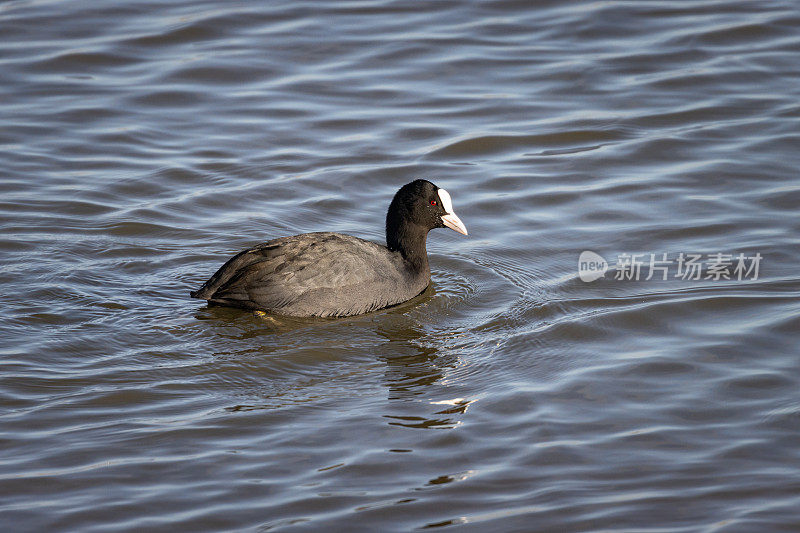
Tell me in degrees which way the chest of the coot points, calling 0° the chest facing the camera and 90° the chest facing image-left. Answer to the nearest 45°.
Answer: approximately 270°
